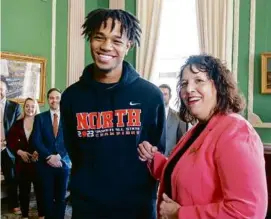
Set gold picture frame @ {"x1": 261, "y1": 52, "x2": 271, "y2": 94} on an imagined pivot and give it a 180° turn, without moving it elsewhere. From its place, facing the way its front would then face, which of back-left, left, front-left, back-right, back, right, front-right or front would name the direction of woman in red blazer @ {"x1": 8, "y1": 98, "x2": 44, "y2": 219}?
back-left

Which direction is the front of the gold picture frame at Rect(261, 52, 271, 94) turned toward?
toward the camera

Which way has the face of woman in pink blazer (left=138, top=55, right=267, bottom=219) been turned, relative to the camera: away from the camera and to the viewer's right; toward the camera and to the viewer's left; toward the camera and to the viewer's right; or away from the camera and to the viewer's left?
toward the camera and to the viewer's left

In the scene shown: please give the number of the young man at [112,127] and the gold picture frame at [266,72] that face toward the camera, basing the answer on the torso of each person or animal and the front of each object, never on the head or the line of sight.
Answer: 2

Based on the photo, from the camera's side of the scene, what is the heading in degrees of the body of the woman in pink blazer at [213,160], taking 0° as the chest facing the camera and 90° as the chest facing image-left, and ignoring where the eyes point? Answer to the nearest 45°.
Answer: approximately 45°

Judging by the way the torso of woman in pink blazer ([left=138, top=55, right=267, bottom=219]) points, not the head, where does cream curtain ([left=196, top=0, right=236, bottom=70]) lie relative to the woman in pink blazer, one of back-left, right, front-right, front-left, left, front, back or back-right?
back-right

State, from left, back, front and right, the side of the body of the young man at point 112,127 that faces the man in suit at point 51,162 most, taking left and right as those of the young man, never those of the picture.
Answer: back

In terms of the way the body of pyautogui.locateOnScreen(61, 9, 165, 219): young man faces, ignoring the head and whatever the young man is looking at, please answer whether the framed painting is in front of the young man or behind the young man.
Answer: behind
